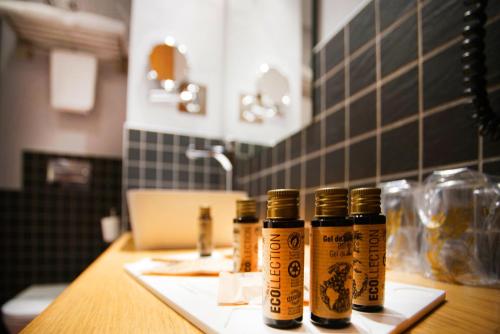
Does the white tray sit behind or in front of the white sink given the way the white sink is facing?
in front

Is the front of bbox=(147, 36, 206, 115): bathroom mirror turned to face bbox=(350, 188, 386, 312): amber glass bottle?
yes

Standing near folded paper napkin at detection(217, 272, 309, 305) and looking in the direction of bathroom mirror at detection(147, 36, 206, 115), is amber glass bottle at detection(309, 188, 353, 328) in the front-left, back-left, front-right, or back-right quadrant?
back-right

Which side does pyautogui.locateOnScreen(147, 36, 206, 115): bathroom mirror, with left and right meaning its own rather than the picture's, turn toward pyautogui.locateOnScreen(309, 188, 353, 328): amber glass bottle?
front

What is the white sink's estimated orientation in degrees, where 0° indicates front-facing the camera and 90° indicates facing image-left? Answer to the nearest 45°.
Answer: approximately 0°

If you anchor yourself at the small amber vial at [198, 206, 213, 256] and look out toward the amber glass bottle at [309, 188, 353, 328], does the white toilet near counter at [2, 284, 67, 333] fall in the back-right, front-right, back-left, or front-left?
back-right

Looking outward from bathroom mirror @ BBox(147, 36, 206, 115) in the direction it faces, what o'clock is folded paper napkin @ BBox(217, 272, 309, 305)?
The folded paper napkin is roughly at 12 o'clock from the bathroom mirror.

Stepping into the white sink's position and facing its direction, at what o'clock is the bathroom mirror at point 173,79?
The bathroom mirror is roughly at 6 o'clock from the white sink.

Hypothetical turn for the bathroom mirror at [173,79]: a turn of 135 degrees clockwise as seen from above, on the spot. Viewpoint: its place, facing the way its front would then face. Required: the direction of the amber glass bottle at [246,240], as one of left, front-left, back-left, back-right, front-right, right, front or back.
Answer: back-left

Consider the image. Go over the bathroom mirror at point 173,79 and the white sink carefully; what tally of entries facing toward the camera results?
2

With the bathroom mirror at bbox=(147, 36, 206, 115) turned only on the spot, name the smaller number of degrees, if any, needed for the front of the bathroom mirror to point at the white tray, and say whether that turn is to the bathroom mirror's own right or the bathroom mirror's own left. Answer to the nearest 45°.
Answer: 0° — it already faces it

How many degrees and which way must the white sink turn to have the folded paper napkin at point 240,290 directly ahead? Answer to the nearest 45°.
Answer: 0° — it already faces it
